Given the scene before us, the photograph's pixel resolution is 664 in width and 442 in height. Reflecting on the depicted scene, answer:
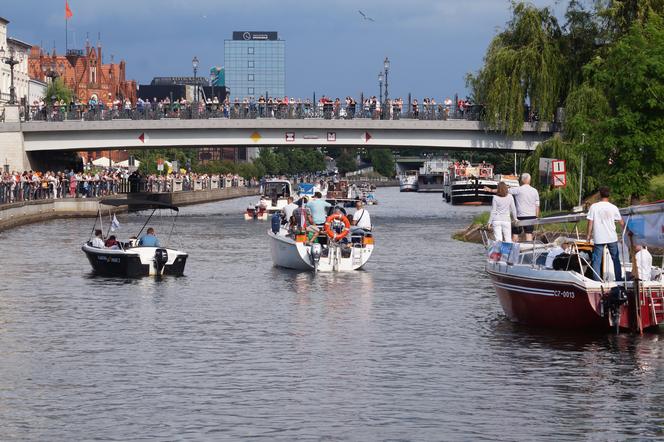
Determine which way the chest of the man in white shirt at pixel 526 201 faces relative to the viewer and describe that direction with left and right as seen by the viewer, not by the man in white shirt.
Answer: facing away from the viewer

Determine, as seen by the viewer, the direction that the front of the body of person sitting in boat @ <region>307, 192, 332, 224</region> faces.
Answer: away from the camera

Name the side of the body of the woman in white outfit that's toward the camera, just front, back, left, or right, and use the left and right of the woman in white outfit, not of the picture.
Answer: back

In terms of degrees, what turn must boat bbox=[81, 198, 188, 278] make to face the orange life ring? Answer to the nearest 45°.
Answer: approximately 135° to its right

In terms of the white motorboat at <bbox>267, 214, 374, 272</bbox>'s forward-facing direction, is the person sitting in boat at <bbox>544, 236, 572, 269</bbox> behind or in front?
behind

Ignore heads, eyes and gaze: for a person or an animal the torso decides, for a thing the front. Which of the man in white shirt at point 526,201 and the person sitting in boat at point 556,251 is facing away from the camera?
the man in white shirt

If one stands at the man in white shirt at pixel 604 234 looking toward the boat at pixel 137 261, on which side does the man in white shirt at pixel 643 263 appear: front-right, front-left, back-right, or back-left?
back-right
